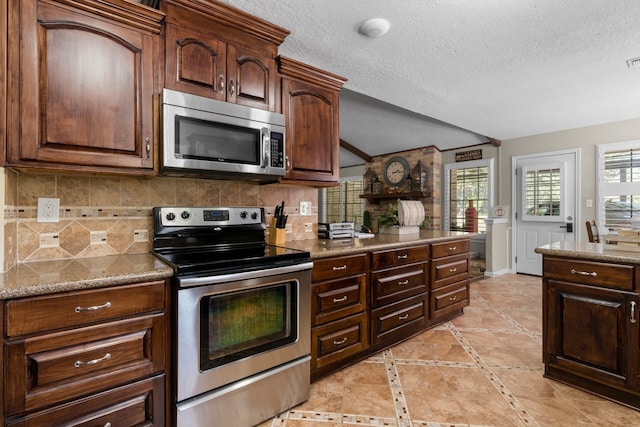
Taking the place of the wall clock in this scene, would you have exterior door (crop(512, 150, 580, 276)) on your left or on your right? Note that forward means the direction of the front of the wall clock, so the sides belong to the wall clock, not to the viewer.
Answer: on your left

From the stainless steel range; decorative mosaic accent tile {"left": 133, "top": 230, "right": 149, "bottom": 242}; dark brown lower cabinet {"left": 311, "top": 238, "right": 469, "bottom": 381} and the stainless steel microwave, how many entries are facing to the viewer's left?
0

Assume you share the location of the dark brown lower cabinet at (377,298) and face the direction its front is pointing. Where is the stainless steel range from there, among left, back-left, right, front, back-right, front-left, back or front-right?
right

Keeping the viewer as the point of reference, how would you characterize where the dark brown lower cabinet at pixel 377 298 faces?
facing the viewer and to the right of the viewer

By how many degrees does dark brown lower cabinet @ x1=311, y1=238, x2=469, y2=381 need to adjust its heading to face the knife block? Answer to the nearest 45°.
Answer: approximately 135° to its right

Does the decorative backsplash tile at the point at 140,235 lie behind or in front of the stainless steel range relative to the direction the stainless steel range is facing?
behind

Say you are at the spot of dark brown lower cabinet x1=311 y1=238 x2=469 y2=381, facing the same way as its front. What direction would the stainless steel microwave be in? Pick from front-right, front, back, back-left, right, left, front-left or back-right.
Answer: right

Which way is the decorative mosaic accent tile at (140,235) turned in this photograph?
toward the camera

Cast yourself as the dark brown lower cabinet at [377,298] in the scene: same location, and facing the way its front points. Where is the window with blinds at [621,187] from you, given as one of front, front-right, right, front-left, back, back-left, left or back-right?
left

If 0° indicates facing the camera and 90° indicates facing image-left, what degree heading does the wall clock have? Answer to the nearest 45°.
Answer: approximately 45°

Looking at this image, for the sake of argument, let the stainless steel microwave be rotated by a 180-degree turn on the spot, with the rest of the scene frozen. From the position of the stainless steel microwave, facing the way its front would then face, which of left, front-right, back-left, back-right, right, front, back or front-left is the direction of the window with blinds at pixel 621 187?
back-right

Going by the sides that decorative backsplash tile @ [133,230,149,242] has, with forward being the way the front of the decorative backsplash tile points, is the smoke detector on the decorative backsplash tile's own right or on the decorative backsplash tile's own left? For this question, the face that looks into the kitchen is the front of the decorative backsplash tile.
on the decorative backsplash tile's own left

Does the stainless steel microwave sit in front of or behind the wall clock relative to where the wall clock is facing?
in front

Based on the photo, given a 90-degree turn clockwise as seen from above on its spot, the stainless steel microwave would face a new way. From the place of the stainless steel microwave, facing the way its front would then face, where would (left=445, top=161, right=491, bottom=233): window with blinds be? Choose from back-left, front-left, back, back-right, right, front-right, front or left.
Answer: back

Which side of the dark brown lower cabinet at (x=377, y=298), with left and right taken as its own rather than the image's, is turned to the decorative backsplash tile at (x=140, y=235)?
right
